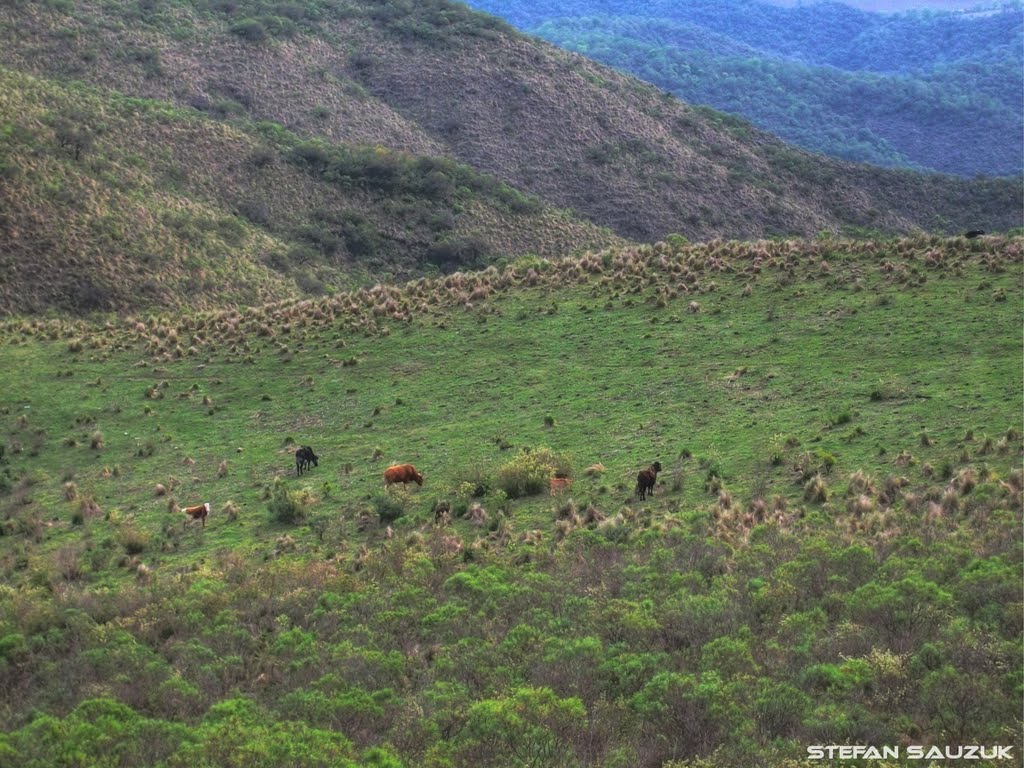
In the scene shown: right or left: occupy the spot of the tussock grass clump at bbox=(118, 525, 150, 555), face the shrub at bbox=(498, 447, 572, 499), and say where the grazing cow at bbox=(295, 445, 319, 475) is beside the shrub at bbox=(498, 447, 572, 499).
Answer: left
